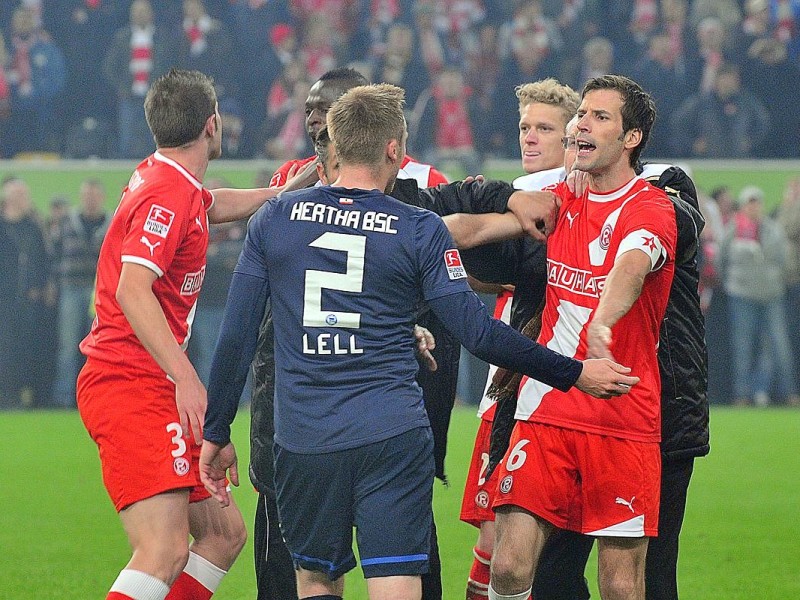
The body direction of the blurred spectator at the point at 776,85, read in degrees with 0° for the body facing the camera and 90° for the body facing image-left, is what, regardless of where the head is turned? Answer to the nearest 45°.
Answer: approximately 0°

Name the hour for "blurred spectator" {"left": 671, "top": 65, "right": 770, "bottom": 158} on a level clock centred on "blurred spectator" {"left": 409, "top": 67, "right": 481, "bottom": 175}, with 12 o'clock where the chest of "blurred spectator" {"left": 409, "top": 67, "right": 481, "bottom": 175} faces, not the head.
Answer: "blurred spectator" {"left": 671, "top": 65, "right": 770, "bottom": 158} is roughly at 9 o'clock from "blurred spectator" {"left": 409, "top": 67, "right": 481, "bottom": 175}.

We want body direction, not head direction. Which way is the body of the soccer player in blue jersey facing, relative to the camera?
away from the camera

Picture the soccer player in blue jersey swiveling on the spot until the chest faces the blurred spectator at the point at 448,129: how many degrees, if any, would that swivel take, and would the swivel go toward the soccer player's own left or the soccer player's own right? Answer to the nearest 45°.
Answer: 0° — they already face them

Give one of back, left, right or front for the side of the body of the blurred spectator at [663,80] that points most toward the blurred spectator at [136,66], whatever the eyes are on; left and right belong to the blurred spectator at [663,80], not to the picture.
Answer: right

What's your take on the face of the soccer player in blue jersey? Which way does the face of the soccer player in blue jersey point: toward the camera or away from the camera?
away from the camera

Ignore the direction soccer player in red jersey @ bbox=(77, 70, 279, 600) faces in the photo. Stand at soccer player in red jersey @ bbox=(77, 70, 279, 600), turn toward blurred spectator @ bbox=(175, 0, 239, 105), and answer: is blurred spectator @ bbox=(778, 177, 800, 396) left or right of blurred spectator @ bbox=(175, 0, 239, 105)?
right
